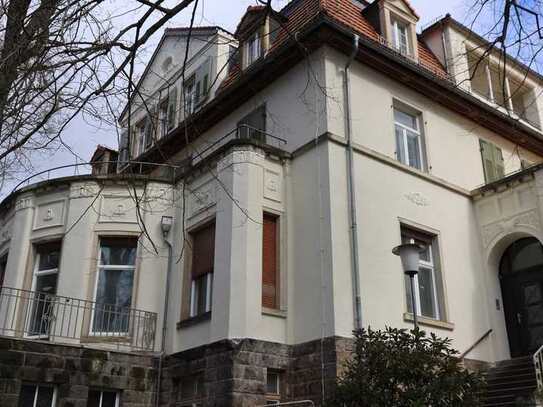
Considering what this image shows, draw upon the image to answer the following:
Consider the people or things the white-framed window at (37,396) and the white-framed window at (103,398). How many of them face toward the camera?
2

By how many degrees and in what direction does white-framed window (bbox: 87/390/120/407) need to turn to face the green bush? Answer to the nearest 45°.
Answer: approximately 45° to its left

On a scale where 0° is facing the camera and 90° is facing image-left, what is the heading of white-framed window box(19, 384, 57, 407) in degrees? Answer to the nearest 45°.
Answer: approximately 0°

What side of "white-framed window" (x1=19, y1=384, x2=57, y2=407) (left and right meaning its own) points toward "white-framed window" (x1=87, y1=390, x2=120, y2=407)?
left

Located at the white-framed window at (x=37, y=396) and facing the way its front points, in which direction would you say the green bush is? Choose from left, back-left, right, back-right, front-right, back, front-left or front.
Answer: front-left
